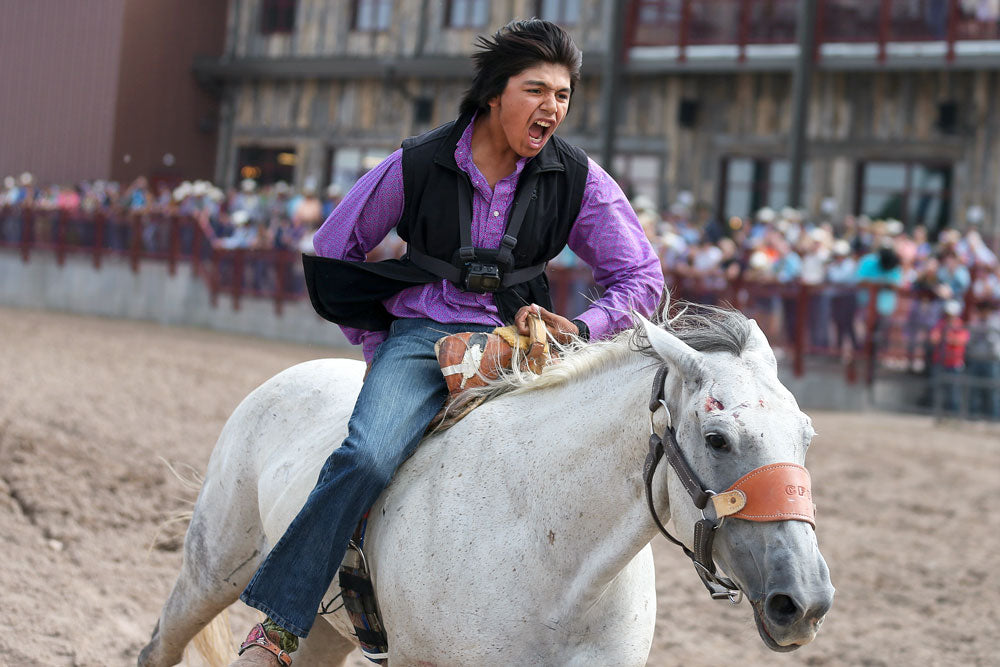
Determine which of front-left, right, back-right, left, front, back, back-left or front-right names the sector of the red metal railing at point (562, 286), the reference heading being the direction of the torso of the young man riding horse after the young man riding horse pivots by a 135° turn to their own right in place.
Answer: right

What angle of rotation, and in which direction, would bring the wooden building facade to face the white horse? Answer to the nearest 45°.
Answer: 0° — it already faces it

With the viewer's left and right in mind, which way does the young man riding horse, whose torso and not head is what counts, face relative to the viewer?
facing the viewer and to the right of the viewer

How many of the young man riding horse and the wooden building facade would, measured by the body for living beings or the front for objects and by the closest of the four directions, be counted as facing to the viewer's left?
0

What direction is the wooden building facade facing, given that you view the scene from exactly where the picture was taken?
facing the viewer

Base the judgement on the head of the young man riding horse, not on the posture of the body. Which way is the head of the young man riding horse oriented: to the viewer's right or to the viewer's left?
to the viewer's right

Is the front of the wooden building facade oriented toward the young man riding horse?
yes
